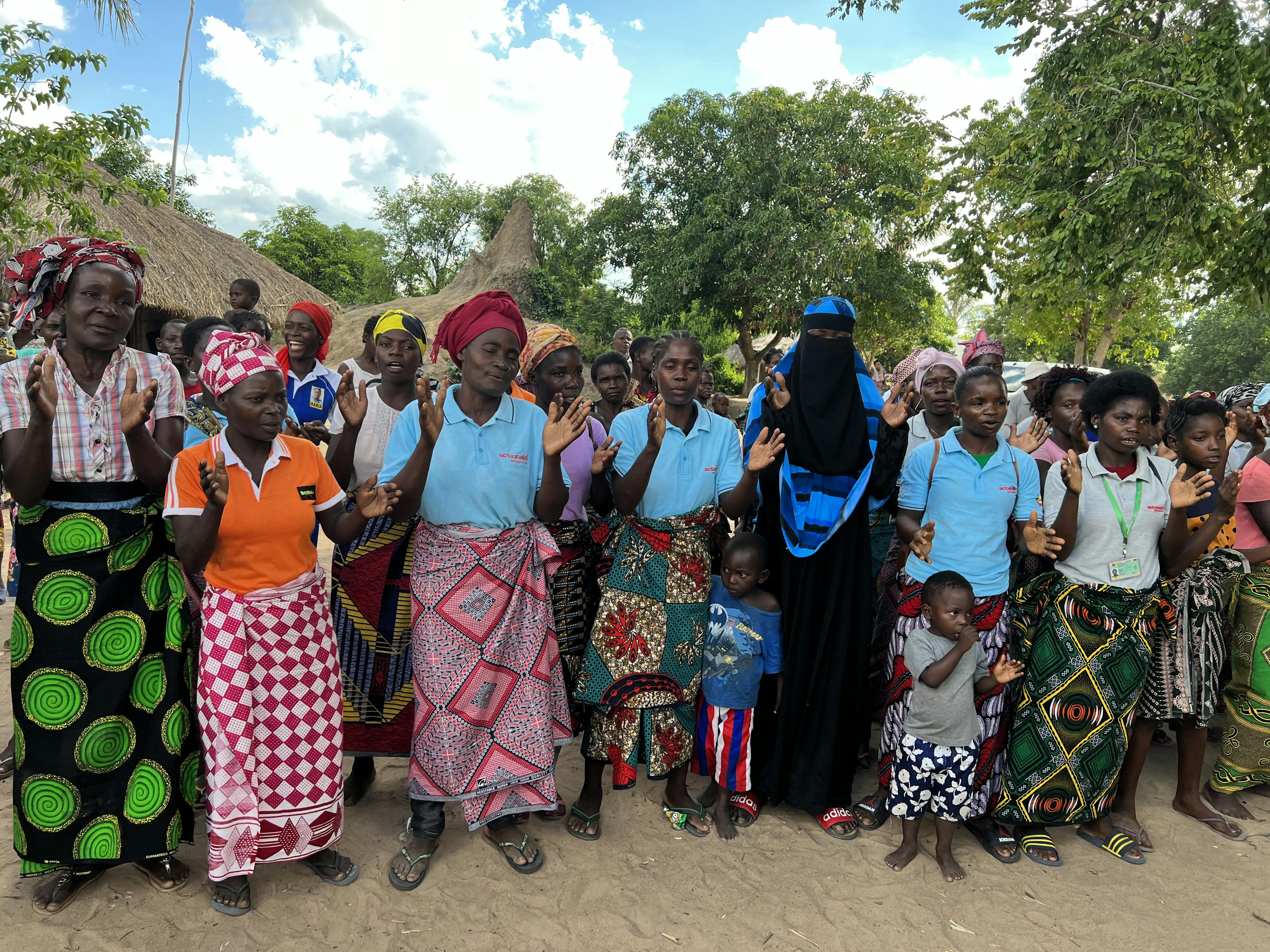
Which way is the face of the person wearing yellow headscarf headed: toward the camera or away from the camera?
toward the camera

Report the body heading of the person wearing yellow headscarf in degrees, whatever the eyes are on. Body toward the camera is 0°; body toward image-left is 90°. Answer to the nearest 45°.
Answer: approximately 0°

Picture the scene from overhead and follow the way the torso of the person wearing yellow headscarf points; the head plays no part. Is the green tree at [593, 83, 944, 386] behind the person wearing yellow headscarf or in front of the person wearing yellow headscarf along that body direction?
behind

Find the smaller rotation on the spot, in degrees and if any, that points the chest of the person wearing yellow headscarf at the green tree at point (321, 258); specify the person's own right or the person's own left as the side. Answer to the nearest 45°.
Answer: approximately 180°

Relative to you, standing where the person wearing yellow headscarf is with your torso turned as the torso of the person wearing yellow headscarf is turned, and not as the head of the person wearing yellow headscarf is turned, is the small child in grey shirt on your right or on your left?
on your left

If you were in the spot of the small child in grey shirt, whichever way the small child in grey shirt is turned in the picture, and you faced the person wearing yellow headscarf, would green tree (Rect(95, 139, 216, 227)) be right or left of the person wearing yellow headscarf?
right

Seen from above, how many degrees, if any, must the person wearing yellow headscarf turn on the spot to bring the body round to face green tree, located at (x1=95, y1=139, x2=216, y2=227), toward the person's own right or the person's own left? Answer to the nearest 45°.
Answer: approximately 180°
